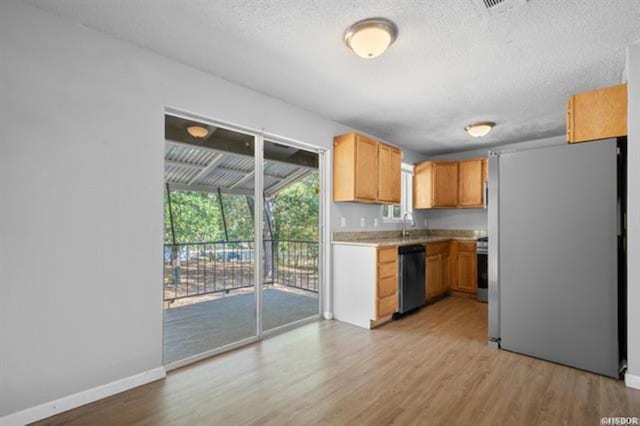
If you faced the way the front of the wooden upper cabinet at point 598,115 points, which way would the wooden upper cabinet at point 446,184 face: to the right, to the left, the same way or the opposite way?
to the left

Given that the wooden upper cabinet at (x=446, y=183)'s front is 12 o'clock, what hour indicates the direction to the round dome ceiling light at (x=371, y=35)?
The round dome ceiling light is roughly at 12 o'clock from the wooden upper cabinet.

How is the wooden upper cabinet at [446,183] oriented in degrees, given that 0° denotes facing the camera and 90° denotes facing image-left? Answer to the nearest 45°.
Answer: approximately 0°

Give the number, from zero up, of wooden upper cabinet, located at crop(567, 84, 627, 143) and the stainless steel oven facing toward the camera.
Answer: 1

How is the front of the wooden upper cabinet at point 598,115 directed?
to the viewer's left

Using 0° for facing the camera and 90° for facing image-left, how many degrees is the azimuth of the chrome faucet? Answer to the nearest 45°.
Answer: approximately 315°

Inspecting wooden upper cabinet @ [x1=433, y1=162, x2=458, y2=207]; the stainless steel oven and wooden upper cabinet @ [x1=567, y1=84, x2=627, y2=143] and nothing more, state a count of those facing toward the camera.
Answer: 2

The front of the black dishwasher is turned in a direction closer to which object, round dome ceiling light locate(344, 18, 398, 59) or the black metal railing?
the round dome ceiling light

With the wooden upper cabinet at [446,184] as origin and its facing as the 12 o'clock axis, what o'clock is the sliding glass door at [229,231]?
The sliding glass door is roughly at 1 o'clock from the wooden upper cabinet.
